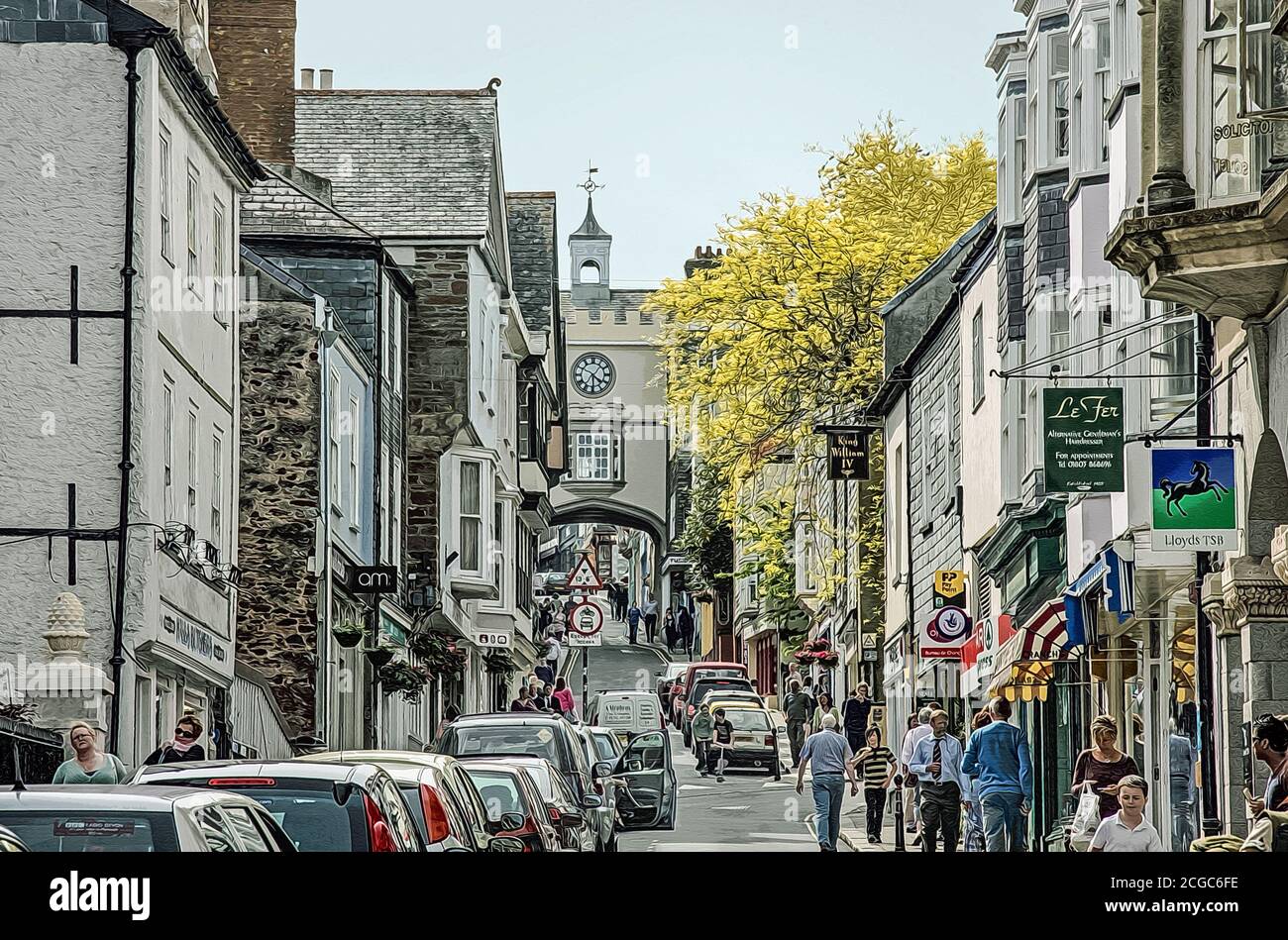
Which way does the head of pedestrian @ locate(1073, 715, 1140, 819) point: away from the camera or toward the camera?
toward the camera

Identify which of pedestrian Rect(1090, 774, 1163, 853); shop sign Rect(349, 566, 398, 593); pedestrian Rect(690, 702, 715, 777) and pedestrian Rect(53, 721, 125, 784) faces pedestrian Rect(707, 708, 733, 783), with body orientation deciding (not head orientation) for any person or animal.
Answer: pedestrian Rect(690, 702, 715, 777)

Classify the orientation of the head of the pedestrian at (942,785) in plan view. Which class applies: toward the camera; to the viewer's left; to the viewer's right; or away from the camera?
toward the camera

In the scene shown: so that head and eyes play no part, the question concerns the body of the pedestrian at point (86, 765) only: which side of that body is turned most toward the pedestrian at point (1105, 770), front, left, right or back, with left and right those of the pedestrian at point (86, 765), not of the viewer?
left

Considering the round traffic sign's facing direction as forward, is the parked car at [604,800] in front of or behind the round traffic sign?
in front

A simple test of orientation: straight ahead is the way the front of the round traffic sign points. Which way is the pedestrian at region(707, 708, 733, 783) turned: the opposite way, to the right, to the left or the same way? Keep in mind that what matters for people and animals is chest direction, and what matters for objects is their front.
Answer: the same way

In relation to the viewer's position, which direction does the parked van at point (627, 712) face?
facing away from the viewer

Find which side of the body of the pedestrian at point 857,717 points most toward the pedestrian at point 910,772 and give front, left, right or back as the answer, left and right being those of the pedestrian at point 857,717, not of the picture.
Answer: front

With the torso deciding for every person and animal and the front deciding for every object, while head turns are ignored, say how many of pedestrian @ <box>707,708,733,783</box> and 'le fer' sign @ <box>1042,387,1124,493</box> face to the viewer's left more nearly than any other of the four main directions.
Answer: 0

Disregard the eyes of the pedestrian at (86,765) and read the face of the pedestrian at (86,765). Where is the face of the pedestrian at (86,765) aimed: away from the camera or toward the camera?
toward the camera

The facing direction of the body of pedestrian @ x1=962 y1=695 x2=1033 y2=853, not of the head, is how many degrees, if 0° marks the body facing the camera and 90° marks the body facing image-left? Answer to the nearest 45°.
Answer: approximately 180°

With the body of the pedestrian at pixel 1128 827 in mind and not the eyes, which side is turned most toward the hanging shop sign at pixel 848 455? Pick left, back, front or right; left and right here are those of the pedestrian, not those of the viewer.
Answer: back

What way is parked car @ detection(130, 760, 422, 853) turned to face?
away from the camera

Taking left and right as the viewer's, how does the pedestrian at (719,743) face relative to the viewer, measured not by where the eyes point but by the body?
facing the viewer

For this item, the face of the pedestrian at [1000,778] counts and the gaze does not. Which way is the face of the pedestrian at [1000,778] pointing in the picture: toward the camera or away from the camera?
away from the camera

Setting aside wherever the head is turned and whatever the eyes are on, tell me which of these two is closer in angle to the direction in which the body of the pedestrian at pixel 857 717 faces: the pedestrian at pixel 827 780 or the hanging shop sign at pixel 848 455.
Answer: the pedestrian

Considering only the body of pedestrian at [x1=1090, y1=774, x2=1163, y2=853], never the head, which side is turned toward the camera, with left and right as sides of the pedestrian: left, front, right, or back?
front

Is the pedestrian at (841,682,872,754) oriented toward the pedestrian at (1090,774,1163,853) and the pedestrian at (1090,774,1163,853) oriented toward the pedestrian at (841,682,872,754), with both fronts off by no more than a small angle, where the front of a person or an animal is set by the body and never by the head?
no

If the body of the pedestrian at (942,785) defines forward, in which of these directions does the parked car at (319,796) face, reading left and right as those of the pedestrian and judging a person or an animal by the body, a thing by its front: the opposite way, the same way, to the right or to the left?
the opposite way

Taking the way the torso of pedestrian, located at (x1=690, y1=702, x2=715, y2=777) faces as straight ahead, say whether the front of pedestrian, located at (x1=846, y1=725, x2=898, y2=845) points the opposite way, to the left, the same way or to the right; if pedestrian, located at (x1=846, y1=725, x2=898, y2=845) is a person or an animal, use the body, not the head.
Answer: the same way
